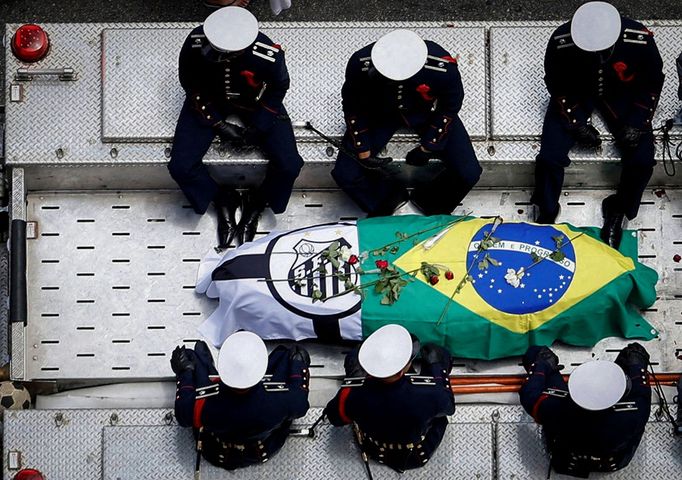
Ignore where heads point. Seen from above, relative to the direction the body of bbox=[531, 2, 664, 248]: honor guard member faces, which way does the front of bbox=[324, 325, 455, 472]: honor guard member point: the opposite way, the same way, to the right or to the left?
the opposite way

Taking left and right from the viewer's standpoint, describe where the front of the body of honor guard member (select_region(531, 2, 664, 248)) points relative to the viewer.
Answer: facing the viewer

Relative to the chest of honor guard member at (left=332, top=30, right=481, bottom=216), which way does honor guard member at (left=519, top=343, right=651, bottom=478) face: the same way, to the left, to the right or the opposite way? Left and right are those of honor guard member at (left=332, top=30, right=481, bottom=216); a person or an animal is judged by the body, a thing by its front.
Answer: the opposite way

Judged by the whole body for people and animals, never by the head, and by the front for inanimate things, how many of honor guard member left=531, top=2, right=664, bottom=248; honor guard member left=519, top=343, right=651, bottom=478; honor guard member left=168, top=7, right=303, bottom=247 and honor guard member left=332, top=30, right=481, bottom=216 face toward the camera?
3

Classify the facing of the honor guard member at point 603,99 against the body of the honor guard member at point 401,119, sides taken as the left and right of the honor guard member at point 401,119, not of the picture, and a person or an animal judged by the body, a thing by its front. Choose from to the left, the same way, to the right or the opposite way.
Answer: the same way

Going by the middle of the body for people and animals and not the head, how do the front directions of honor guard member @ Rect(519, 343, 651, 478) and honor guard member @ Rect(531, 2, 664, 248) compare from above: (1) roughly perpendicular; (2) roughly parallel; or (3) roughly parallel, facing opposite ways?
roughly parallel, facing opposite ways

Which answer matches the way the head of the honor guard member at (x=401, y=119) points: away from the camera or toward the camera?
toward the camera

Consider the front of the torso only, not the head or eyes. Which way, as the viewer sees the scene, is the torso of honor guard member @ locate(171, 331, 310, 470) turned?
away from the camera

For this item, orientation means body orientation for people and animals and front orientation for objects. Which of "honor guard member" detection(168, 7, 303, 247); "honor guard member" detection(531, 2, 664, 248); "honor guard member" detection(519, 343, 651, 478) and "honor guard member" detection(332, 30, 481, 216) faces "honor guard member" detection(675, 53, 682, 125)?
"honor guard member" detection(519, 343, 651, 478)

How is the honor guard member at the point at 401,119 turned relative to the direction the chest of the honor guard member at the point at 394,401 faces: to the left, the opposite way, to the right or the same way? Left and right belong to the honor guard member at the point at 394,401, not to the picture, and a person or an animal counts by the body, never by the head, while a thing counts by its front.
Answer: the opposite way

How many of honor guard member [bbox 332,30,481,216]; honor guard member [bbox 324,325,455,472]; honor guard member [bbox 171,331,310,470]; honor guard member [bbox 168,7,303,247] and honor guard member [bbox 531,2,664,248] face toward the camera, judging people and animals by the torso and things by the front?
3

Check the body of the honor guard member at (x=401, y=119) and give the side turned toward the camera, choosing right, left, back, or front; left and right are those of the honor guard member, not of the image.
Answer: front

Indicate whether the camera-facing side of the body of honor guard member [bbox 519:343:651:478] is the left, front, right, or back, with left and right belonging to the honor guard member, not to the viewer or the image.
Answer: back

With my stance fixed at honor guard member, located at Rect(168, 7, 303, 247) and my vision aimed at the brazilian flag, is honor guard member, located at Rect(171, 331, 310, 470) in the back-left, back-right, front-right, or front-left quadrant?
front-right

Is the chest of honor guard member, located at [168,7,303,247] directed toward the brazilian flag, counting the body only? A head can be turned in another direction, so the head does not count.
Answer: no

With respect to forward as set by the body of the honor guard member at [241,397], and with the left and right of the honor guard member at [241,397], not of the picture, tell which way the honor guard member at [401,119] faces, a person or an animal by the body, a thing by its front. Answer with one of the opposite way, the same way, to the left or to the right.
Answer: the opposite way

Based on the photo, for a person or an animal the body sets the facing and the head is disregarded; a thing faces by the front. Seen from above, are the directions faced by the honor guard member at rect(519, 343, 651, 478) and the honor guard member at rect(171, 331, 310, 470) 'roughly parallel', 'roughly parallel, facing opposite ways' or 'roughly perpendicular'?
roughly parallel

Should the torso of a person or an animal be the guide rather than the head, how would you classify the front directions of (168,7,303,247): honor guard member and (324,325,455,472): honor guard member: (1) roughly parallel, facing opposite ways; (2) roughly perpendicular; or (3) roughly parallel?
roughly parallel, facing opposite ways

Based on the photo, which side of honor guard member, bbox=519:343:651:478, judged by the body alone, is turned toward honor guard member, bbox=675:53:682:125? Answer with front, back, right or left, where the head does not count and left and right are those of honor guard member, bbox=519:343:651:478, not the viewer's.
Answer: front

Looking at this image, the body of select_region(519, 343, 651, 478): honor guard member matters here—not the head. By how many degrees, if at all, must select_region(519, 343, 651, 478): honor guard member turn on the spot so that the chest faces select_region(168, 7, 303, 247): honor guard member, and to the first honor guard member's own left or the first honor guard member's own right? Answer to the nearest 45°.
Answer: approximately 90° to the first honor guard member's own left
